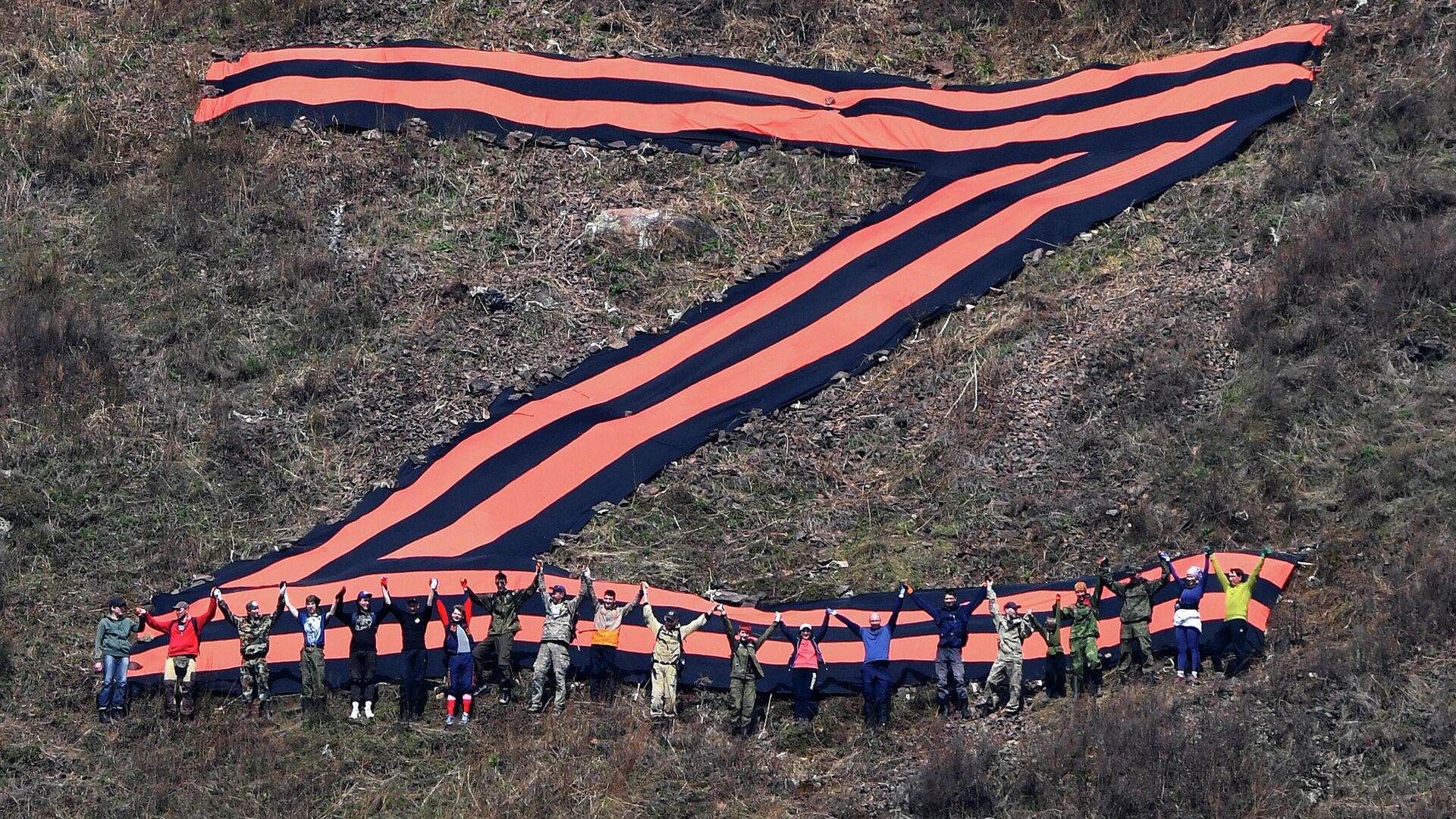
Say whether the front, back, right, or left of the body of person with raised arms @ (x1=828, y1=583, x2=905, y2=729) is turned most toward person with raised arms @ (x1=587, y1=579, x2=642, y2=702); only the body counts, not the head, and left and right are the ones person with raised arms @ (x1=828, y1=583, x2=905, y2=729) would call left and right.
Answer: right

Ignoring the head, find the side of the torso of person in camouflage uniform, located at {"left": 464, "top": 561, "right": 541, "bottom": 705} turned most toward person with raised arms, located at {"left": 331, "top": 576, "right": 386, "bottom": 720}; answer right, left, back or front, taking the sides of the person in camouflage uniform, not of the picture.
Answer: right

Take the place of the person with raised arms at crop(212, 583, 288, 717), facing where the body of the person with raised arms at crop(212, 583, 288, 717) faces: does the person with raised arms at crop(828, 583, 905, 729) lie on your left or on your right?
on your left

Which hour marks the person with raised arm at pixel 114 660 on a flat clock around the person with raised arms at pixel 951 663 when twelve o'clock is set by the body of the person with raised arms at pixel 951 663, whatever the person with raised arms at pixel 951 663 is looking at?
the person with raised arm at pixel 114 660 is roughly at 3 o'clock from the person with raised arms at pixel 951 663.

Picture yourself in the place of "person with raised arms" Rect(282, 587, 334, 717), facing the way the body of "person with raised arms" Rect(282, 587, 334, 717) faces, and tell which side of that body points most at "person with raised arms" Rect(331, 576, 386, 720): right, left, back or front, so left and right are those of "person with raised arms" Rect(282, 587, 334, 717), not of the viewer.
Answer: left

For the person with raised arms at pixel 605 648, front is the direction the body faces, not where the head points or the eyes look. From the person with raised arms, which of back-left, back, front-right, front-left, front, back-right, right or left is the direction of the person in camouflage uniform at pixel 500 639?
right

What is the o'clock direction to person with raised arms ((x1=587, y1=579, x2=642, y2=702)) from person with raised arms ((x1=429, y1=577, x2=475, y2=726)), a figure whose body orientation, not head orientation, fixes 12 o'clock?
person with raised arms ((x1=587, y1=579, x2=642, y2=702)) is roughly at 9 o'clock from person with raised arms ((x1=429, y1=577, x2=475, y2=726)).

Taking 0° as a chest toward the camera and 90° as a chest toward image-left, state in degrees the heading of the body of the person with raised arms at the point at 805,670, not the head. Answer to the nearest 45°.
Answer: approximately 0°
